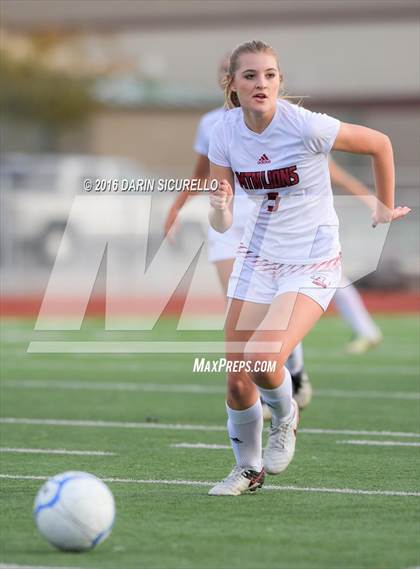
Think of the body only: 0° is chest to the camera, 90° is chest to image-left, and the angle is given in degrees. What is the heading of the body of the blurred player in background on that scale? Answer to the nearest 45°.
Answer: approximately 45°

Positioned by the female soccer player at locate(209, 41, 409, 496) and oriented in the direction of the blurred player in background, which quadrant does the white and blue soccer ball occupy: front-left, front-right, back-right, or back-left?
back-left
